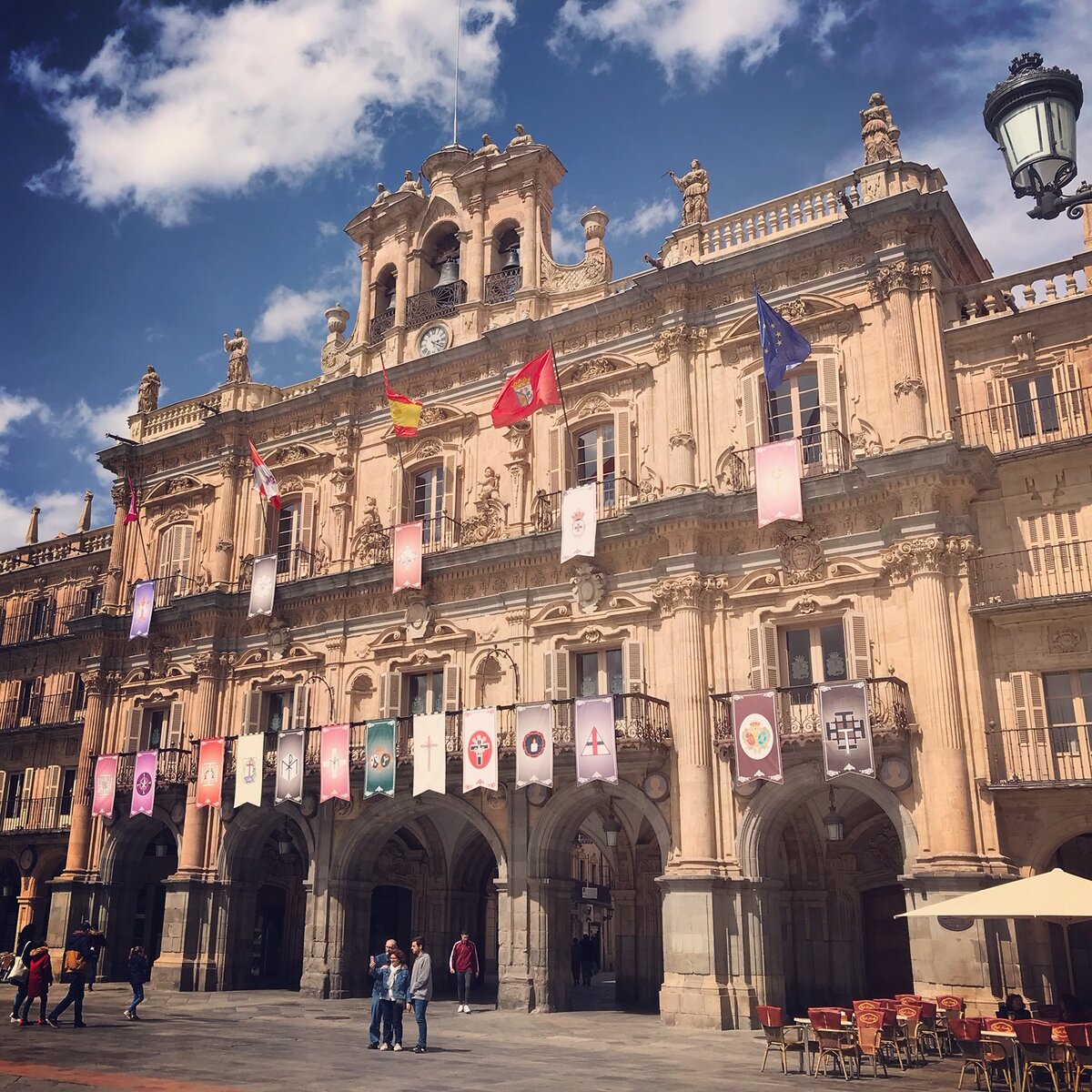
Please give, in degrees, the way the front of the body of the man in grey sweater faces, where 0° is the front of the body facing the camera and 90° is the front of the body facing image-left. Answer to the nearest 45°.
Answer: approximately 90°

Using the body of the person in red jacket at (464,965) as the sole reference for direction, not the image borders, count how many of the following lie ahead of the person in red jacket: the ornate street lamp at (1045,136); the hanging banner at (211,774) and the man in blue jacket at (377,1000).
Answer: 2

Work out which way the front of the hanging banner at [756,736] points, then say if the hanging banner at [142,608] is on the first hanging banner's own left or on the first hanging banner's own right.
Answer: on the first hanging banner's own right

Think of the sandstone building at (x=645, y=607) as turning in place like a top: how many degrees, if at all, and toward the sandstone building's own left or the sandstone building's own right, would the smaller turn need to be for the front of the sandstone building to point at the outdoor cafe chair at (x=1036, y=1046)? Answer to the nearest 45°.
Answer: approximately 45° to the sandstone building's own left

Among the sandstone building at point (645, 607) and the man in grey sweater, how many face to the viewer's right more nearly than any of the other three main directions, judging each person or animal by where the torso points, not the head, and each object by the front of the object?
0

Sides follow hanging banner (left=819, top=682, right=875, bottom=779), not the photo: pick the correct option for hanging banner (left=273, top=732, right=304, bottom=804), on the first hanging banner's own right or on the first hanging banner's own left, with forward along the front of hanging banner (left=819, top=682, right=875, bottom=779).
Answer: on the first hanging banner's own right

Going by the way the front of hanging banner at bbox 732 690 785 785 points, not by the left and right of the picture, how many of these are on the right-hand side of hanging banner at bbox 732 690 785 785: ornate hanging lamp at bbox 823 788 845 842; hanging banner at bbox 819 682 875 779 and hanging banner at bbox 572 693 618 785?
1

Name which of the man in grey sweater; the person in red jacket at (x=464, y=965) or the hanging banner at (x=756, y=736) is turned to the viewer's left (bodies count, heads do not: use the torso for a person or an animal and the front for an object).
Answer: the man in grey sweater

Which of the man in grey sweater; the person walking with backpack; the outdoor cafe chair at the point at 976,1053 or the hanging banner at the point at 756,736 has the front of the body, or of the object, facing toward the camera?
the hanging banner
